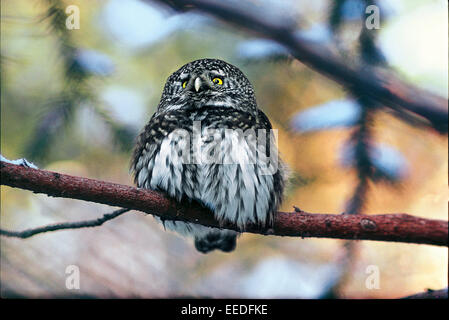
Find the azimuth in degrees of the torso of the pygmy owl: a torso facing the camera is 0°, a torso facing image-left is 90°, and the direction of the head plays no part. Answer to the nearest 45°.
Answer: approximately 0°
